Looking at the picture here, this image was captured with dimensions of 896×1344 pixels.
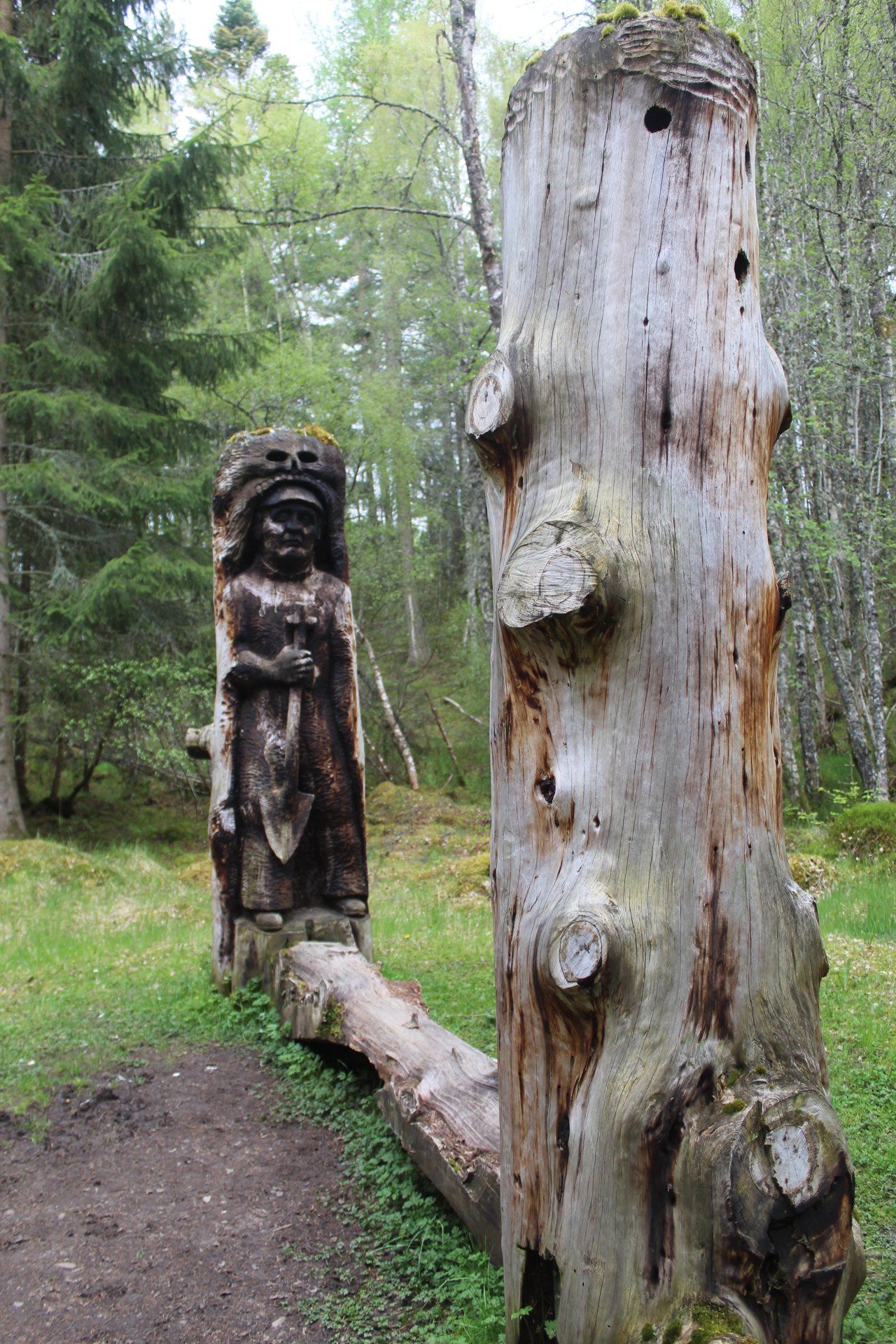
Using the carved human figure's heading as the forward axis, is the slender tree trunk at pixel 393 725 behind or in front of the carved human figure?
behind

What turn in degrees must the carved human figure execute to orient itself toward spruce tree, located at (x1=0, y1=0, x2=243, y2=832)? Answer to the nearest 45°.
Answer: approximately 180°

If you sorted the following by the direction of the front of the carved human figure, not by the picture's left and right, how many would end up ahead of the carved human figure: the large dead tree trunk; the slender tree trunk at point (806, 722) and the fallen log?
2

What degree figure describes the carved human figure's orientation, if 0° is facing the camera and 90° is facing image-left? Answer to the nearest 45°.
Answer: approximately 0°

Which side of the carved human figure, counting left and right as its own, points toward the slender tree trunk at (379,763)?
back

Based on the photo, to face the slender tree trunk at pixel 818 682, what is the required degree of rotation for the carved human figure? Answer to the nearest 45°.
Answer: approximately 135° to its left

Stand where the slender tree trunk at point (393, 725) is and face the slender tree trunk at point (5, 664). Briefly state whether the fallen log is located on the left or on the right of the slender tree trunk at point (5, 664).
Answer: left

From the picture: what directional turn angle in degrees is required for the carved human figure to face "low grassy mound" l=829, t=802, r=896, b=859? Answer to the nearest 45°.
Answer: approximately 135° to its left

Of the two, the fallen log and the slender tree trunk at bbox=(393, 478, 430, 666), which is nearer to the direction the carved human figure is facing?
the fallen log
